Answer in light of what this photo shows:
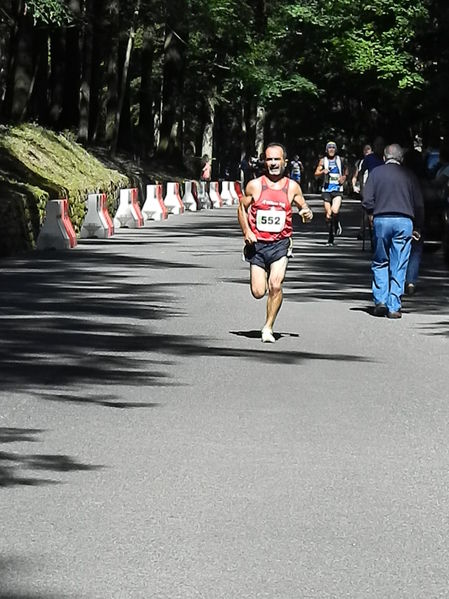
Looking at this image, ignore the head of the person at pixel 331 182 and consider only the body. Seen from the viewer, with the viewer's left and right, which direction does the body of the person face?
facing the viewer

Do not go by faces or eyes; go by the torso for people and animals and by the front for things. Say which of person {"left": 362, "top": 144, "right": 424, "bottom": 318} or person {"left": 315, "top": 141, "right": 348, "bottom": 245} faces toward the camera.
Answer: person {"left": 315, "top": 141, "right": 348, "bottom": 245}

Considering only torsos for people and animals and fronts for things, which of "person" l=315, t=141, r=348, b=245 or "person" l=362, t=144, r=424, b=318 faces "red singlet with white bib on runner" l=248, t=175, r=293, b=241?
"person" l=315, t=141, r=348, b=245

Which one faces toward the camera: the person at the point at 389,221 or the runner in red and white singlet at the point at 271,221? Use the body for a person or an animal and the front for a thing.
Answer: the runner in red and white singlet

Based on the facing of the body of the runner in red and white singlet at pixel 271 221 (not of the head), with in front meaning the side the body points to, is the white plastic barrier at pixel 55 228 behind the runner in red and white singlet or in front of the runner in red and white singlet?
behind

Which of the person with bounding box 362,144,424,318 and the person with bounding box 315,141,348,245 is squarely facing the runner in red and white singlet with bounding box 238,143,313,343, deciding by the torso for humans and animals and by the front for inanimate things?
the person with bounding box 315,141,348,245

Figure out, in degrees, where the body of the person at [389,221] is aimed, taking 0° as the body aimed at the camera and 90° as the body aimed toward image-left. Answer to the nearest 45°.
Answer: approximately 180°

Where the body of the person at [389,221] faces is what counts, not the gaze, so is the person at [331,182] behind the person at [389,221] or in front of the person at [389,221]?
in front
